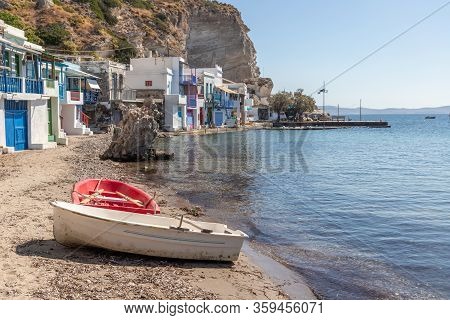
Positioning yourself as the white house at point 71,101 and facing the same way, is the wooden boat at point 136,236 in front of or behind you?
in front

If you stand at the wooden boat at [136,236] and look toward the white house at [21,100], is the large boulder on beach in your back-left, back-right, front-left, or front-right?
front-right

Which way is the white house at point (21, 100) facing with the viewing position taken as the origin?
facing the viewer and to the right of the viewer
